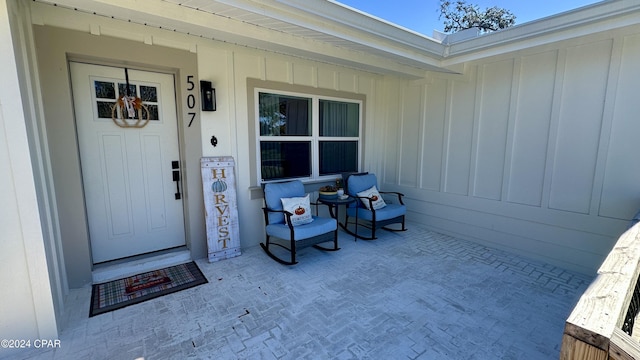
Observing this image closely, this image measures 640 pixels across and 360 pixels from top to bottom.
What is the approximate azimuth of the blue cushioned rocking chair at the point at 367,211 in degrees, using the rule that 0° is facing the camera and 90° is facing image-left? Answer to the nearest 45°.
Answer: approximately 315°

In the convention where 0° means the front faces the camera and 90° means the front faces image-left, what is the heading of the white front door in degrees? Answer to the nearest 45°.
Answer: approximately 0°

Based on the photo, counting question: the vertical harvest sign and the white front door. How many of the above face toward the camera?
2

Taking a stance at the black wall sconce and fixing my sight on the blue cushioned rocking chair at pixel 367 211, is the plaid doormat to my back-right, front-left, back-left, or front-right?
back-right

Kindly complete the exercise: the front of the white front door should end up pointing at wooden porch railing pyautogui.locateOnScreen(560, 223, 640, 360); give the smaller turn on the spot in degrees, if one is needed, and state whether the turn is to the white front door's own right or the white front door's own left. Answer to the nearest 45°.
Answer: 0° — it already faces it
